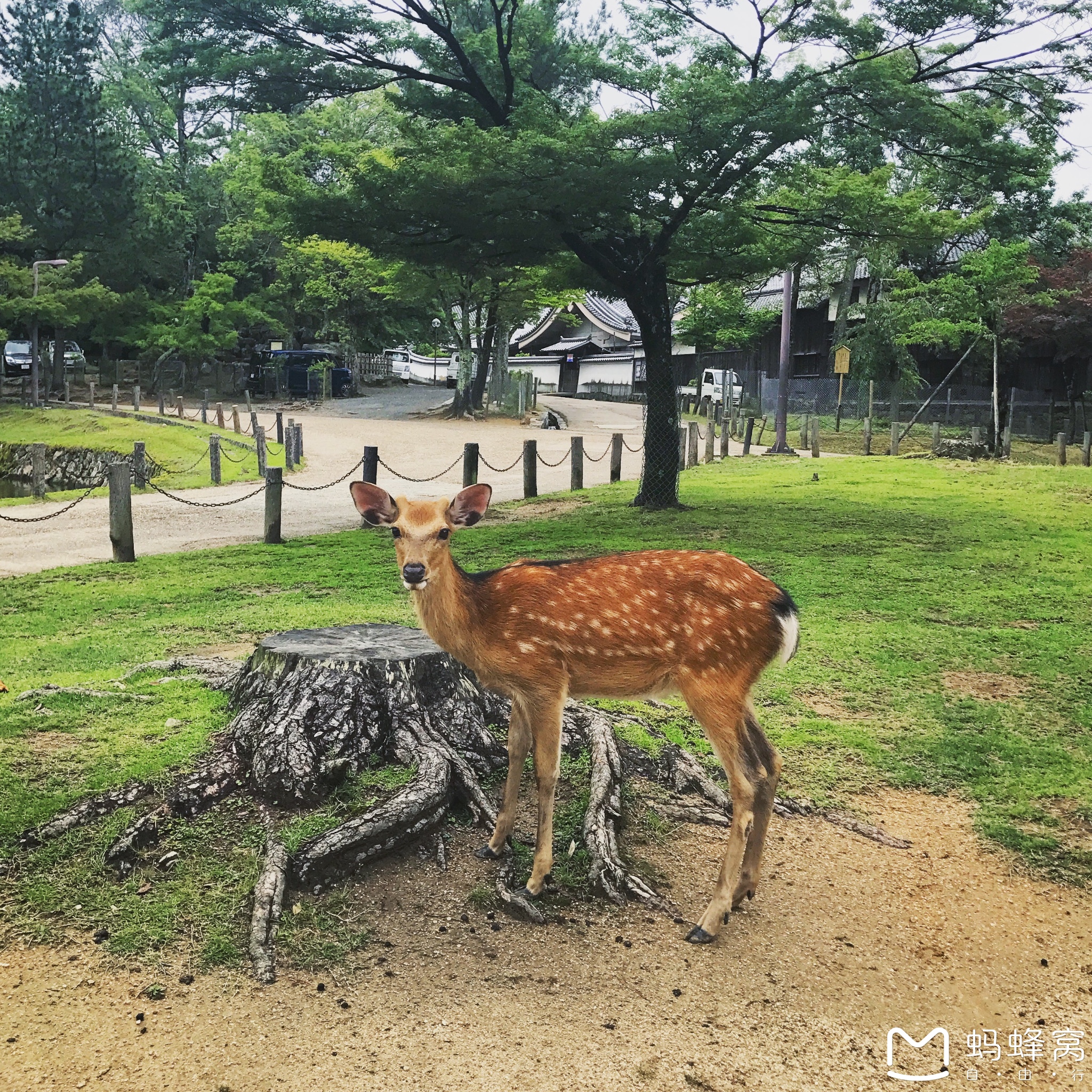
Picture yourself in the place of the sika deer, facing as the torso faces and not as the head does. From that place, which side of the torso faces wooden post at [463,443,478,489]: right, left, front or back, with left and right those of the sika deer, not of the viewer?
right

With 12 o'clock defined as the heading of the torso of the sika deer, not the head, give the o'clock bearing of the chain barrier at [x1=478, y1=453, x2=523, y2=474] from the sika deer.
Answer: The chain barrier is roughly at 3 o'clock from the sika deer.

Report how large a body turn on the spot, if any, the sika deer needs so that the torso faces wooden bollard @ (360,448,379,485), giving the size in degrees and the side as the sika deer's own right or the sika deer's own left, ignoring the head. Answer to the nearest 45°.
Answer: approximately 90° to the sika deer's own right

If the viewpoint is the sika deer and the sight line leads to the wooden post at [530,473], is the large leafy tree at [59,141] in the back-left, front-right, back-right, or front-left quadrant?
front-left

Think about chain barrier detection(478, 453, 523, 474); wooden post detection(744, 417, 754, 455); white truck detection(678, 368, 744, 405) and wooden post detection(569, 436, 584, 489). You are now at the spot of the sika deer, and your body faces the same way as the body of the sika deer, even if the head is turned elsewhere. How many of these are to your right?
4

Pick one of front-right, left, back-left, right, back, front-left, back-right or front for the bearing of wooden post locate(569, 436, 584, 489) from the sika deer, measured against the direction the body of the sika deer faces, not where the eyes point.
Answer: right

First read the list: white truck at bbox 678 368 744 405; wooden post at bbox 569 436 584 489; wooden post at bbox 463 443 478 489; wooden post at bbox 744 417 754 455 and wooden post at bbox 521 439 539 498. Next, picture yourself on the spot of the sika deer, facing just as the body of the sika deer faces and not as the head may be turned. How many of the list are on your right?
5

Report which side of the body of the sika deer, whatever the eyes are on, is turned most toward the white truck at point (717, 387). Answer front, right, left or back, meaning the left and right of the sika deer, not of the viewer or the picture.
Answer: right

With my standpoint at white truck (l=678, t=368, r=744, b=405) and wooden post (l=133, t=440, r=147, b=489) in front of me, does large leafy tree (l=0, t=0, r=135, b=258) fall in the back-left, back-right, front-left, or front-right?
front-right

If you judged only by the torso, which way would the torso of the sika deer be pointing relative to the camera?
to the viewer's left

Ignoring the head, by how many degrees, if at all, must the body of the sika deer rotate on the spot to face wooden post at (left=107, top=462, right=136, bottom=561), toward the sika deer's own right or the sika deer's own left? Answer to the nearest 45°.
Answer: approximately 45° to the sika deer's own right

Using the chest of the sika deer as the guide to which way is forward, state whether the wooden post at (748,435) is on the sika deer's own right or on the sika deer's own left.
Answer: on the sika deer's own right

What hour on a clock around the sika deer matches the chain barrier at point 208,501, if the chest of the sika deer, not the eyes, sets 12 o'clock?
The chain barrier is roughly at 2 o'clock from the sika deer.

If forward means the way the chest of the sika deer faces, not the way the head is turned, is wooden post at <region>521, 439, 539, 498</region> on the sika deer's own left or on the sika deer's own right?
on the sika deer's own right
